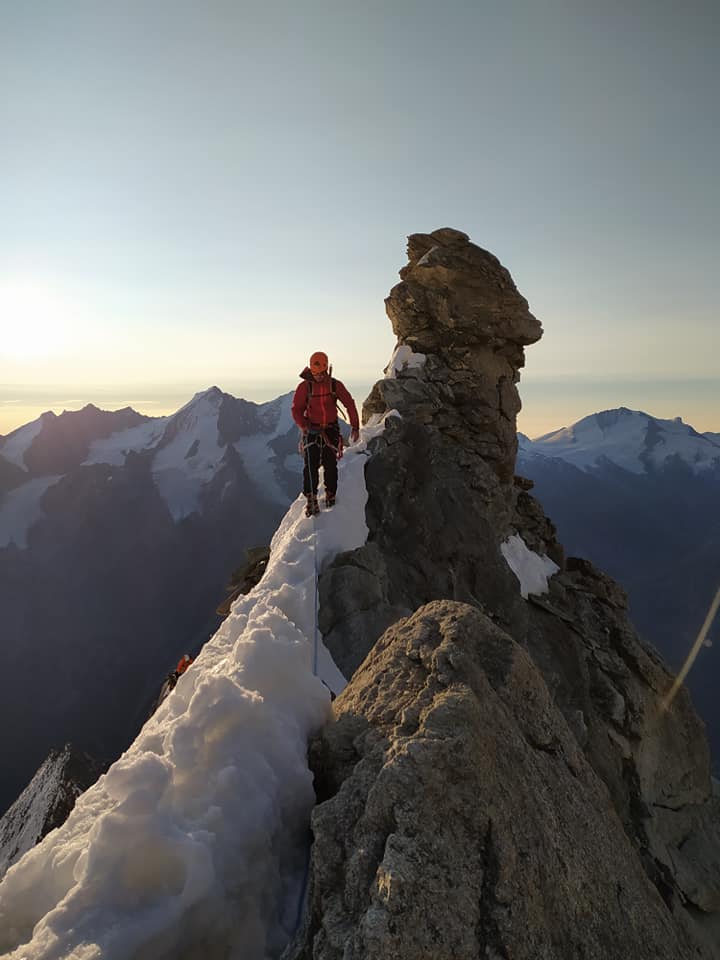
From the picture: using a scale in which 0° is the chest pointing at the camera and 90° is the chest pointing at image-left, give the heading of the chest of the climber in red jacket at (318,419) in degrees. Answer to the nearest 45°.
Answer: approximately 0°

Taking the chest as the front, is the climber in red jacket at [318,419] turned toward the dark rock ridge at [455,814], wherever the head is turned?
yes

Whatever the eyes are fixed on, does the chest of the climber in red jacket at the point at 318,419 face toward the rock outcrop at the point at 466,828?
yes
